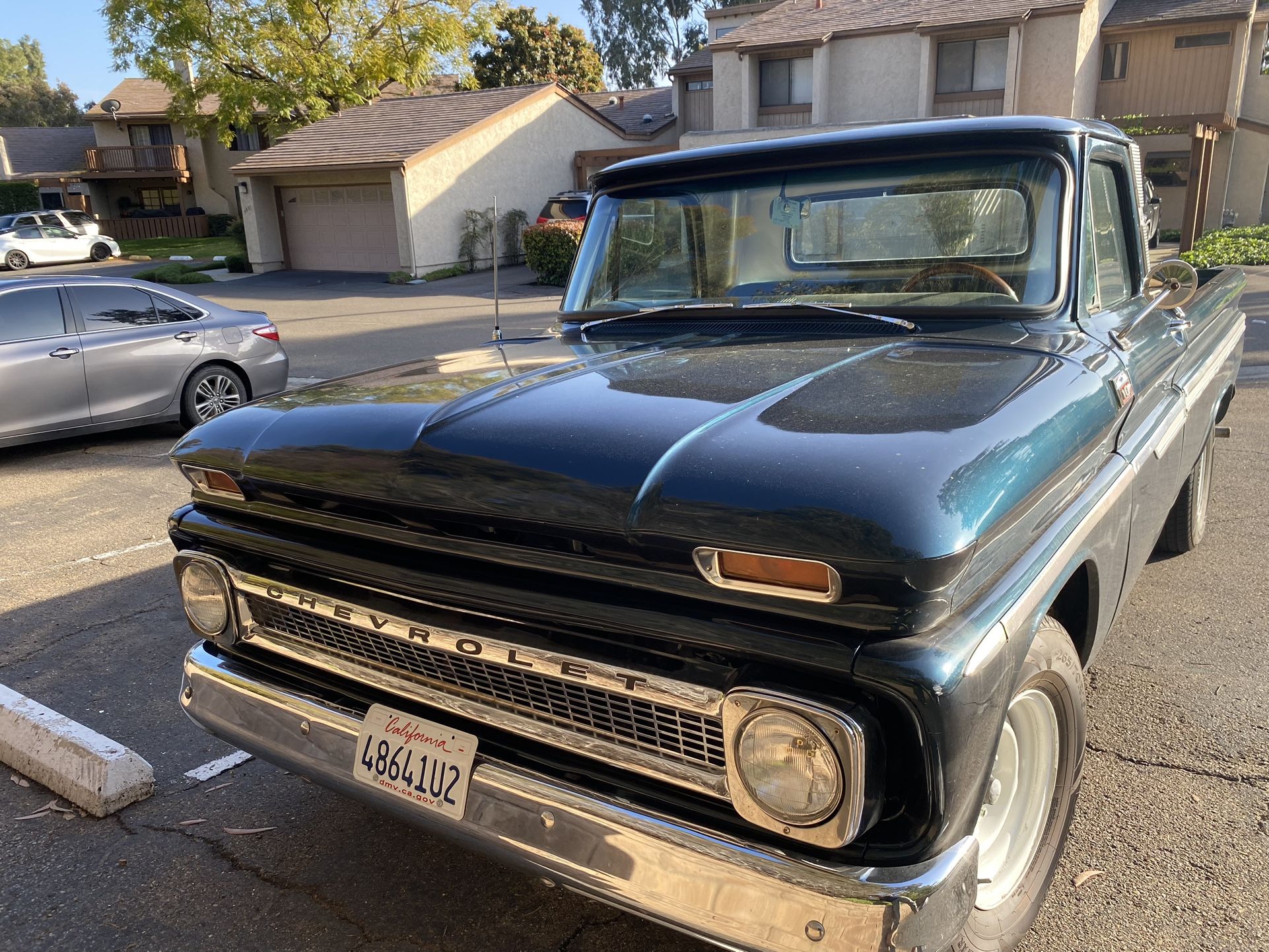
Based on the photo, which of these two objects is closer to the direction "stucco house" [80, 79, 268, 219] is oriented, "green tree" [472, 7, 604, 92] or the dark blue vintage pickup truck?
the dark blue vintage pickup truck

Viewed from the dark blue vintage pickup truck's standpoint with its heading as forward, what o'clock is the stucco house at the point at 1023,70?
The stucco house is roughly at 5 o'clock from the dark blue vintage pickup truck.

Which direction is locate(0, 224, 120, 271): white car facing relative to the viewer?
to the viewer's right

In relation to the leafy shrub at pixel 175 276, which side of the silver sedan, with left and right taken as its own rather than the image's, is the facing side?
right

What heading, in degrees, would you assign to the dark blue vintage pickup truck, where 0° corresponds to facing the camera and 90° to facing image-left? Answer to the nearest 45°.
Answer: approximately 45°

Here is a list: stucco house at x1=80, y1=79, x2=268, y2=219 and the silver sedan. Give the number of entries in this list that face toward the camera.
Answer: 1

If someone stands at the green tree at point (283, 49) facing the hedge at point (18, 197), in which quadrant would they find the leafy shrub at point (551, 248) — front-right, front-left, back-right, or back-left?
back-left

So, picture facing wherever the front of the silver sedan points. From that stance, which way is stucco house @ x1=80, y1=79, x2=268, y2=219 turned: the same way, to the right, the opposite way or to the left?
to the left

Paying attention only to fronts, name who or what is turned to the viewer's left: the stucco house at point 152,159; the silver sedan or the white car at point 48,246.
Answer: the silver sedan

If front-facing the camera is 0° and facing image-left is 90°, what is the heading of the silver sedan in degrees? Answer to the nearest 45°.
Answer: approximately 90°

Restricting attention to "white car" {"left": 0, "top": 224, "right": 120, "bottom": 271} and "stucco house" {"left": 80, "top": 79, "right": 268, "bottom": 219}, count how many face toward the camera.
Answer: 1

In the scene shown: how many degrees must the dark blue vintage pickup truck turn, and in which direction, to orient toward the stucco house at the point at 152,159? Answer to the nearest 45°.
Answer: approximately 90° to its right

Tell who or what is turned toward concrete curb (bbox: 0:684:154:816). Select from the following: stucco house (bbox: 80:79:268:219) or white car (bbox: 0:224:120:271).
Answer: the stucco house
